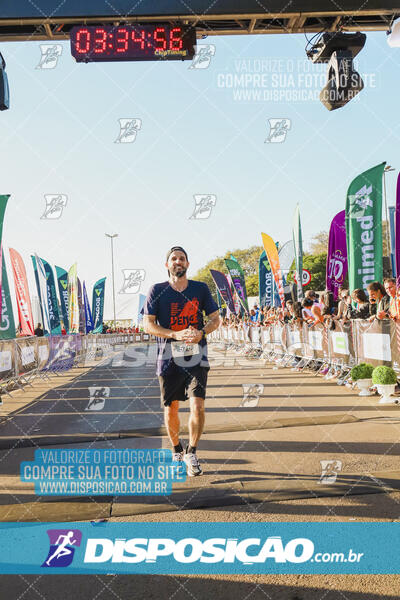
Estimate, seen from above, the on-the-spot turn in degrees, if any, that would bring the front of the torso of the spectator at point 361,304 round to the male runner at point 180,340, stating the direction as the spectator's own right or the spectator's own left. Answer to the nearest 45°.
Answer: approximately 90° to the spectator's own left

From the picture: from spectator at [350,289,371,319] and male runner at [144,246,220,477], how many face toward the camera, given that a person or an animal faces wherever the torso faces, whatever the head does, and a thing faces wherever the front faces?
1

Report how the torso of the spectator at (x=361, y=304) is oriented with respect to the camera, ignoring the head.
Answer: to the viewer's left

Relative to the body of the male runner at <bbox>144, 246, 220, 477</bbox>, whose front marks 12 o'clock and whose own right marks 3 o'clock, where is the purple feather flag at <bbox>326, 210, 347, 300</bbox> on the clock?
The purple feather flag is roughly at 7 o'clock from the male runner.

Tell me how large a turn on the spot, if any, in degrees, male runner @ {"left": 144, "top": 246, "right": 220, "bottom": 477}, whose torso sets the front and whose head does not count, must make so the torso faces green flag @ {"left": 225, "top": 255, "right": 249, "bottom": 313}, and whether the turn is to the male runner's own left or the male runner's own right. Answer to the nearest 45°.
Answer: approximately 180°

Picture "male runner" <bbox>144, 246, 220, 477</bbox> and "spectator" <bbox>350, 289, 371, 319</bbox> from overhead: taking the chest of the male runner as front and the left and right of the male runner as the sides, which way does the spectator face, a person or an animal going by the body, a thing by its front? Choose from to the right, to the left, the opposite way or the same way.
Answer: to the right

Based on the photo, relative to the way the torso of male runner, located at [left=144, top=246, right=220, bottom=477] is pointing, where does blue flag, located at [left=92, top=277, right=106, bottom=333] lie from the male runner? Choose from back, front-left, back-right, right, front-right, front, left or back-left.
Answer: back

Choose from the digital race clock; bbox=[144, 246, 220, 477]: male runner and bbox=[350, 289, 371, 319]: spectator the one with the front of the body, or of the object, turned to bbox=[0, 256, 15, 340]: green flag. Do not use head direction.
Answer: the spectator

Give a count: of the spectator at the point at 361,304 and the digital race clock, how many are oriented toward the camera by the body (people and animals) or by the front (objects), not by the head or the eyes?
1

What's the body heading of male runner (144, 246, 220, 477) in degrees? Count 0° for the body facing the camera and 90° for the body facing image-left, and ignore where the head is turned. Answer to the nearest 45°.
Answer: approximately 0°

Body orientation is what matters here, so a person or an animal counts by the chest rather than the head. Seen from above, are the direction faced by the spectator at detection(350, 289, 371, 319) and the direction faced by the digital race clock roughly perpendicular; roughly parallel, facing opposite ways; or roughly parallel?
roughly perpendicular

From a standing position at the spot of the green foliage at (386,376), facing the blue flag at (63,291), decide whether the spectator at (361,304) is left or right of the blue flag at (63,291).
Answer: right

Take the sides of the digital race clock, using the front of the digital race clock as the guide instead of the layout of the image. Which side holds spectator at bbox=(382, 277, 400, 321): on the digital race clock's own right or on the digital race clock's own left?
on the digital race clock's own left
